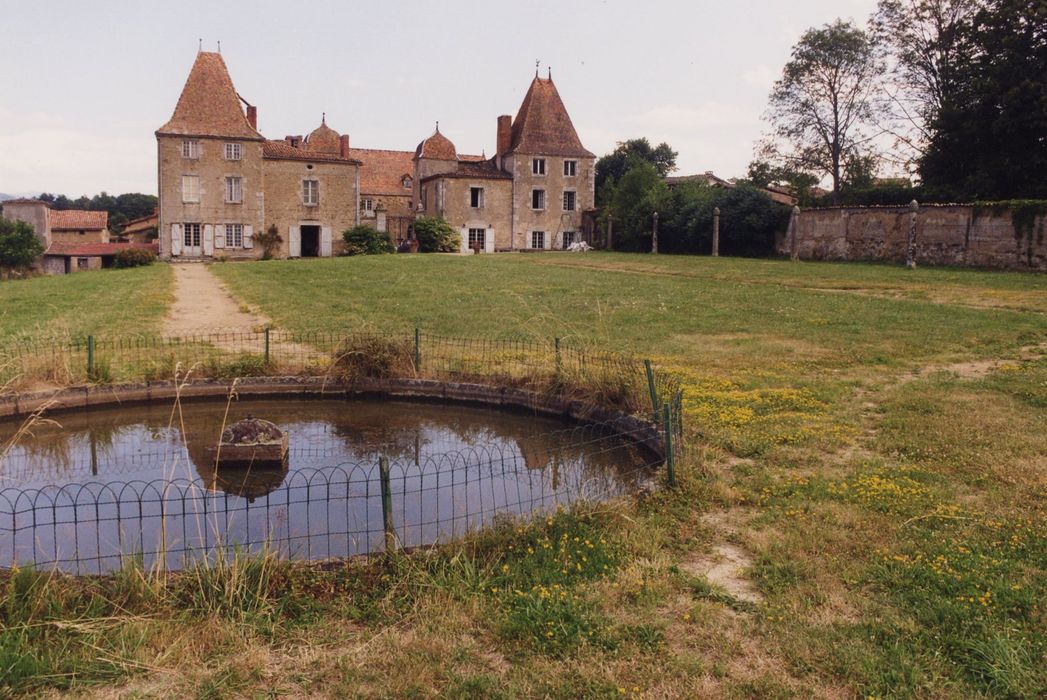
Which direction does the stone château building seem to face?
toward the camera

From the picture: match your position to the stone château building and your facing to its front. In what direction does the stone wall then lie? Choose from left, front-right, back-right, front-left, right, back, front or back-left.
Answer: front-left

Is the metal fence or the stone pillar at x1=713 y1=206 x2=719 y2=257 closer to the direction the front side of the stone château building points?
the metal fence

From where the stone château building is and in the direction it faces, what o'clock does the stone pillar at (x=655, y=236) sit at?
The stone pillar is roughly at 10 o'clock from the stone château building.

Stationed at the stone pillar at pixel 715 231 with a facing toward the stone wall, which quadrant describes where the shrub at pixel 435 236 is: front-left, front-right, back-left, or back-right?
back-right

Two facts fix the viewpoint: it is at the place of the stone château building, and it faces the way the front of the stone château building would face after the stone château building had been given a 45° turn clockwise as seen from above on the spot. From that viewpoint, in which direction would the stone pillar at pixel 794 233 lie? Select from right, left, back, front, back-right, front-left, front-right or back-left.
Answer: left

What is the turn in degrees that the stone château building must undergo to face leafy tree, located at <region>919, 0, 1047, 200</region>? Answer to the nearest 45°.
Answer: approximately 45° to its left

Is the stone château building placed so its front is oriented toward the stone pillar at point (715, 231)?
no

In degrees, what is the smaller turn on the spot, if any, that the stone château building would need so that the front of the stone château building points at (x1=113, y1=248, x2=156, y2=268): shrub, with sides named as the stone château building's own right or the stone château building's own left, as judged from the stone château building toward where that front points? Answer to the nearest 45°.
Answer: approximately 45° to the stone château building's own right

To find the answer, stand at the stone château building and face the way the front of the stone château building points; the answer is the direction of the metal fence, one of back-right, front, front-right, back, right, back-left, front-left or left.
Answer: front

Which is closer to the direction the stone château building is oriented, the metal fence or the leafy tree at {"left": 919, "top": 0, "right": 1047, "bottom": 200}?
the metal fence
